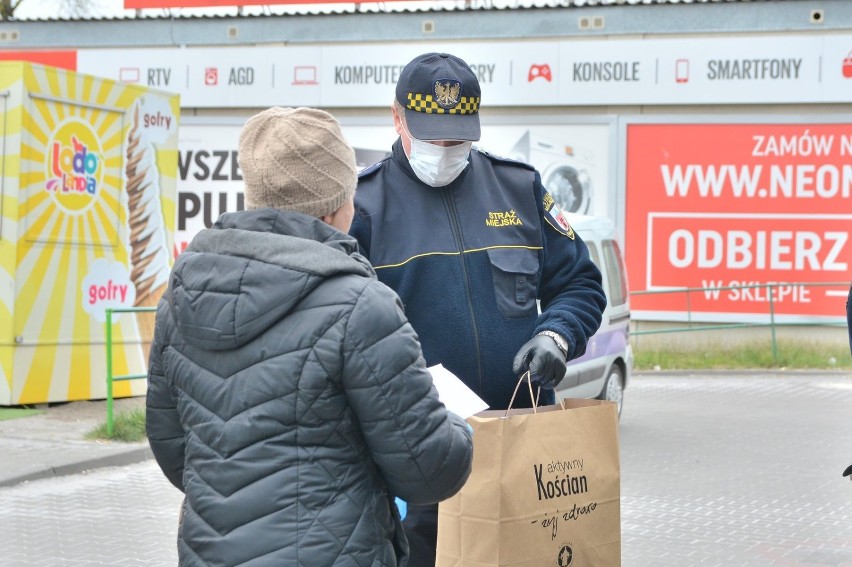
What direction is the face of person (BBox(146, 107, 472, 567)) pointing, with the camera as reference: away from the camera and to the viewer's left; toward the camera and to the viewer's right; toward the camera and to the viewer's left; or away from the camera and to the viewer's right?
away from the camera and to the viewer's right

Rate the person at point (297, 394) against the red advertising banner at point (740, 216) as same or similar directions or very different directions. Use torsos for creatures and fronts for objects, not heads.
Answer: very different directions

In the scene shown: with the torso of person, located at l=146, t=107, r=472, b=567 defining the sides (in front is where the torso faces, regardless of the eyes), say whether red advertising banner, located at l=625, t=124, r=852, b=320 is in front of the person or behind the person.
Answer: in front

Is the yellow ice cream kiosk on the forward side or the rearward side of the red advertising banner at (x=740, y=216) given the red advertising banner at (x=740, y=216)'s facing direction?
on the forward side

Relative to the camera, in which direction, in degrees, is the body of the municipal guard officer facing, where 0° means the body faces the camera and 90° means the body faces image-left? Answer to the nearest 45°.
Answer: approximately 0°

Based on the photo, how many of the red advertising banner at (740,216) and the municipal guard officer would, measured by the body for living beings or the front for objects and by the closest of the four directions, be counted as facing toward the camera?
2

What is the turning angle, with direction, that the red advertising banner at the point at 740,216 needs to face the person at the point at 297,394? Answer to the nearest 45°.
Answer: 0° — it already faces them

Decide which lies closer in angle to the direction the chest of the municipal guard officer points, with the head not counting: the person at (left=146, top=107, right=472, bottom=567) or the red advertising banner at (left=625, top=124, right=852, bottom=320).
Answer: the person

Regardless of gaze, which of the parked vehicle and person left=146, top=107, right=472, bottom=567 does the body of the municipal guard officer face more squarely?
the person

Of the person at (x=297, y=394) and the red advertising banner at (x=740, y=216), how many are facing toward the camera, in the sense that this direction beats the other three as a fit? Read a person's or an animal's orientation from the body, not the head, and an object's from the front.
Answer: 1

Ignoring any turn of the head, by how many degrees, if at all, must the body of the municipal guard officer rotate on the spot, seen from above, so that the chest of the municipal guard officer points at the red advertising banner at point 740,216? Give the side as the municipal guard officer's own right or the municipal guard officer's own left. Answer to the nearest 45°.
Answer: approximately 180°

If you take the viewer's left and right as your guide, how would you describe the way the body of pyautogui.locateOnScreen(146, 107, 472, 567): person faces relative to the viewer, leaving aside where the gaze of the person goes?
facing away from the viewer and to the right of the viewer

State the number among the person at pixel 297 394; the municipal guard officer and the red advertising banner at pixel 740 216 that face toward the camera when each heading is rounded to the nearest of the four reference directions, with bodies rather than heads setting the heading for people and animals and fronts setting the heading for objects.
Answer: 2
